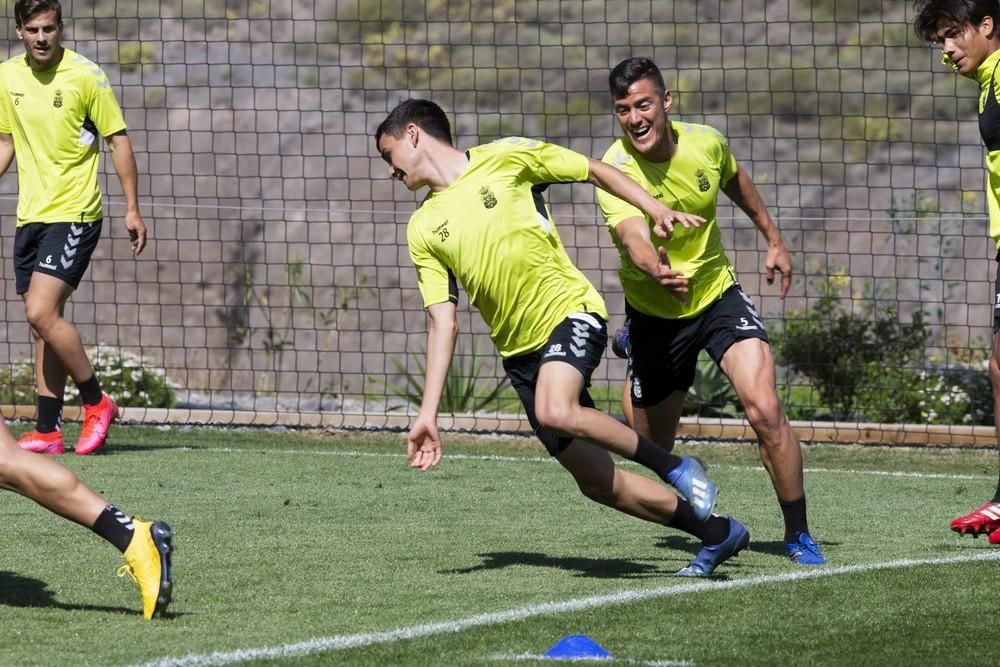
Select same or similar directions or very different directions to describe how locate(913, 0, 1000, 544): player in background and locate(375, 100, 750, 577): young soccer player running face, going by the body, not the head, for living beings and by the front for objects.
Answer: same or similar directions

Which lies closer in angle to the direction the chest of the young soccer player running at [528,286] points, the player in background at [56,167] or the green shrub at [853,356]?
the player in background

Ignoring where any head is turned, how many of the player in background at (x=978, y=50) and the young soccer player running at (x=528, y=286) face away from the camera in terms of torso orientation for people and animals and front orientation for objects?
0

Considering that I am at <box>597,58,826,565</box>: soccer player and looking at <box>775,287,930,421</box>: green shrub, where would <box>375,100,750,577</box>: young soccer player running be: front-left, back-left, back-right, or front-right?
back-left

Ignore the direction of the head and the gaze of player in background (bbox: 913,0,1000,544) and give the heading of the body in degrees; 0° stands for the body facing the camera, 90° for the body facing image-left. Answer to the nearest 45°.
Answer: approximately 45°

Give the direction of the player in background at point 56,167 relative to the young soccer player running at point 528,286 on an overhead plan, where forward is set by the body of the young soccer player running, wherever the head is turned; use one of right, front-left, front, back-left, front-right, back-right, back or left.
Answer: right

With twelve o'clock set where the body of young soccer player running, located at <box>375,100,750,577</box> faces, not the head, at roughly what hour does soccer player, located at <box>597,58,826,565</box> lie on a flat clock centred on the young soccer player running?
The soccer player is roughly at 6 o'clock from the young soccer player running.

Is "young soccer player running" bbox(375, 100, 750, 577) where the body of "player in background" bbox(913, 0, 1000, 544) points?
yes

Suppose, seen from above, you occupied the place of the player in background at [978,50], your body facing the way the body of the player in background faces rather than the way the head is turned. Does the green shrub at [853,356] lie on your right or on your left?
on your right

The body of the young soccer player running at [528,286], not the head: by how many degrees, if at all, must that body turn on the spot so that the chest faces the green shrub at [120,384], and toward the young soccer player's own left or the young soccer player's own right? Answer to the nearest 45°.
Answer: approximately 90° to the young soccer player's own right

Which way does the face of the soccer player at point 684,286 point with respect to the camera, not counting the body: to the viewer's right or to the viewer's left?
to the viewer's left

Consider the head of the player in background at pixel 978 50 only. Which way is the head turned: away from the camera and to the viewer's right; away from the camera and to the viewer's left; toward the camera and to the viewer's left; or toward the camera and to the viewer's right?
toward the camera and to the viewer's left

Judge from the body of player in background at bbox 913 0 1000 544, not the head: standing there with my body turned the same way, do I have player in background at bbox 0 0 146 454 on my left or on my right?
on my right

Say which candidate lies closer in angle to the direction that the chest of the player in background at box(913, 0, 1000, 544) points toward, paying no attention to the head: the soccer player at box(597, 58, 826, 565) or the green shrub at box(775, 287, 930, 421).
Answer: the soccer player

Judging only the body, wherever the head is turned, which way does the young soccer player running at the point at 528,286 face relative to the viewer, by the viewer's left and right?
facing the viewer and to the left of the viewer

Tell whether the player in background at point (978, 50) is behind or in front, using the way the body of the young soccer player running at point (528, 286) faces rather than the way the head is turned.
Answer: behind
